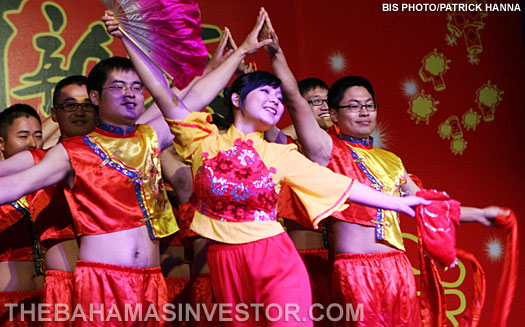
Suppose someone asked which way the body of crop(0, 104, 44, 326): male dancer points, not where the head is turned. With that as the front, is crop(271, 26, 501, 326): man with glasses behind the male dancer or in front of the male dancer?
in front

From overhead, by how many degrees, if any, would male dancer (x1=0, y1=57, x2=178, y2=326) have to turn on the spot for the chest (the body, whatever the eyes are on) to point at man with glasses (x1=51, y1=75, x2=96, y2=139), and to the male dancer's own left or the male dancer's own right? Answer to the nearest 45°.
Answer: approximately 135° to the male dancer's own left

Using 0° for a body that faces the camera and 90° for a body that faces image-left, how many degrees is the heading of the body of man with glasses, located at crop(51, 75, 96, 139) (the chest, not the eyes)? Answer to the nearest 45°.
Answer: approximately 315°

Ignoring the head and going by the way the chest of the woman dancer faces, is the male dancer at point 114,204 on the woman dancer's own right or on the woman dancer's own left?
on the woman dancer's own right

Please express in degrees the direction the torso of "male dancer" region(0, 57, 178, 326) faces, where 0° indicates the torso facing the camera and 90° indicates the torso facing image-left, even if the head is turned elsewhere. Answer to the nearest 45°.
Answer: approximately 315°

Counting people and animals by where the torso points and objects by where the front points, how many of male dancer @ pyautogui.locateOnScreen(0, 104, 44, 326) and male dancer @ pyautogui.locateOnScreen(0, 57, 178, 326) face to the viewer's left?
0
